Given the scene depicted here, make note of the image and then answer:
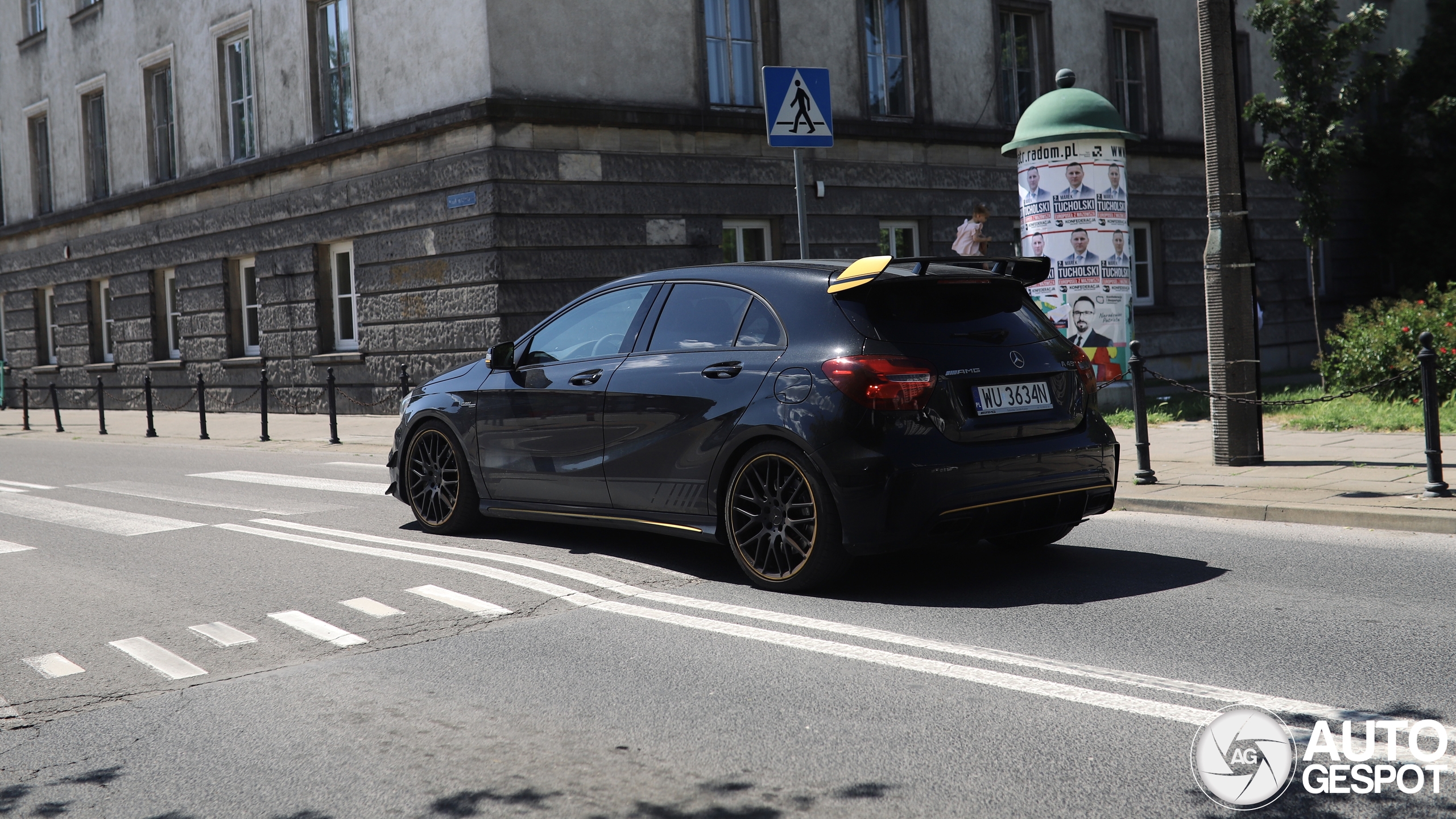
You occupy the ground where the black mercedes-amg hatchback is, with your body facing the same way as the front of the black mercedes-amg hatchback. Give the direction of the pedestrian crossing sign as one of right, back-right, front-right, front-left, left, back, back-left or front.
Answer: front-right

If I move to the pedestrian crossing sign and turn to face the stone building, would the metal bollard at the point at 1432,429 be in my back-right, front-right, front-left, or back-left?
back-right

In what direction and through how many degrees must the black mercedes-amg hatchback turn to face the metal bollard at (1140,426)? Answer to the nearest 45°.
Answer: approximately 90° to its right

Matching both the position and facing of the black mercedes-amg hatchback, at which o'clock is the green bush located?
The green bush is roughly at 3 o'clock from the black mercedes-amg hatchback.

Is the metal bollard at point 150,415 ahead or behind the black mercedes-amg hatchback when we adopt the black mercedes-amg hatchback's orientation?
ahead

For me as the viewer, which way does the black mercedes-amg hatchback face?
facing away from the viewer and to the left of the viewer

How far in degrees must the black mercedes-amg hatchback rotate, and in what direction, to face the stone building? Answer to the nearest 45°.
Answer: approximately 45° to its right

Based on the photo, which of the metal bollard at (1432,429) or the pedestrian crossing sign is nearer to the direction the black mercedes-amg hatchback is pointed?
the pedestrian crossing sign
